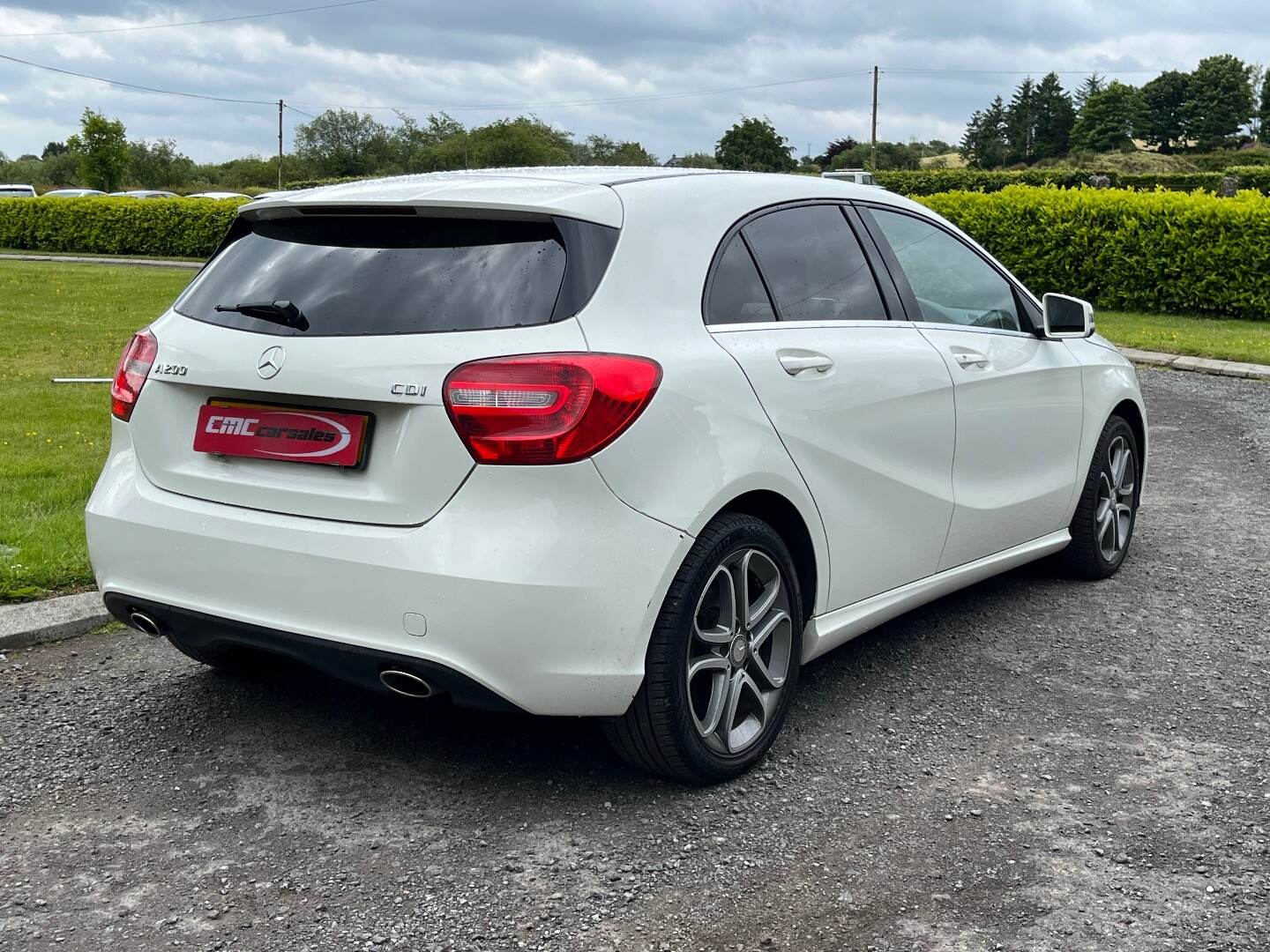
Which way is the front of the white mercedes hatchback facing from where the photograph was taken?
facing away from the viewer and to the right of the viewer

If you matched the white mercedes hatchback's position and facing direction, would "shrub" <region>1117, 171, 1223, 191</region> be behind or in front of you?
in front

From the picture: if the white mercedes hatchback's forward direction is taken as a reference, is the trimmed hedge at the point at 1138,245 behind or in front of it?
in front

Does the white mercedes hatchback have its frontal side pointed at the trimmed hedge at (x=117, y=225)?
no

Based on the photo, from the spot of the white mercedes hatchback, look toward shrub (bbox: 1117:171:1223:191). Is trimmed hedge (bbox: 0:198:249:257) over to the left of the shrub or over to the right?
left

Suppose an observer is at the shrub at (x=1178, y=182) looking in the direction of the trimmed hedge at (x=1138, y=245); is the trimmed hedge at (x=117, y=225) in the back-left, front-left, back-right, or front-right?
front-right

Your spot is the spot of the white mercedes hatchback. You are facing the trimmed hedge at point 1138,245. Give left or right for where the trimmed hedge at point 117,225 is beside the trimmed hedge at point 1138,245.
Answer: left
